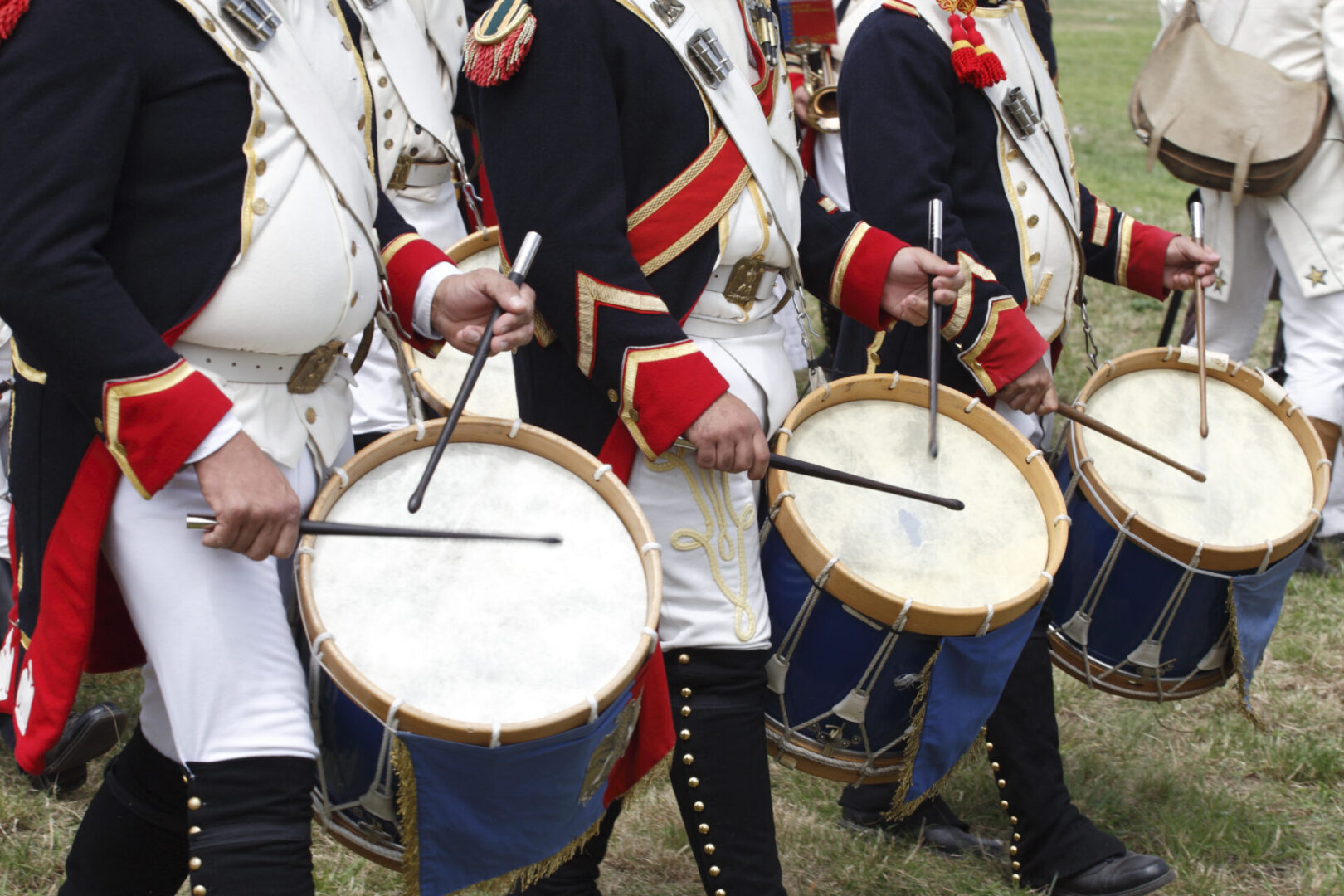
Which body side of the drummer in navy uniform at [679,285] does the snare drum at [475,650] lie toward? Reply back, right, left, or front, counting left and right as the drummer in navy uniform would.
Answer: right

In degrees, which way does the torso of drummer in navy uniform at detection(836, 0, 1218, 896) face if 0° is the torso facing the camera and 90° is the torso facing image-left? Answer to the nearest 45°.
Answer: approximately 315°

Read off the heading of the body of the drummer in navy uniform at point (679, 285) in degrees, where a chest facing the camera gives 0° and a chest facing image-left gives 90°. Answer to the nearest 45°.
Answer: approximately 315°

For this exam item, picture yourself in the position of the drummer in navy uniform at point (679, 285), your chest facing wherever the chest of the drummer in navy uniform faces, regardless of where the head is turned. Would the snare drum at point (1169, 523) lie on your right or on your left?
on your left

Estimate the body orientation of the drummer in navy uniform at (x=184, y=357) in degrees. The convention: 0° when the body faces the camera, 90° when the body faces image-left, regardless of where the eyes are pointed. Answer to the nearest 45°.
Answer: approximately 315°
